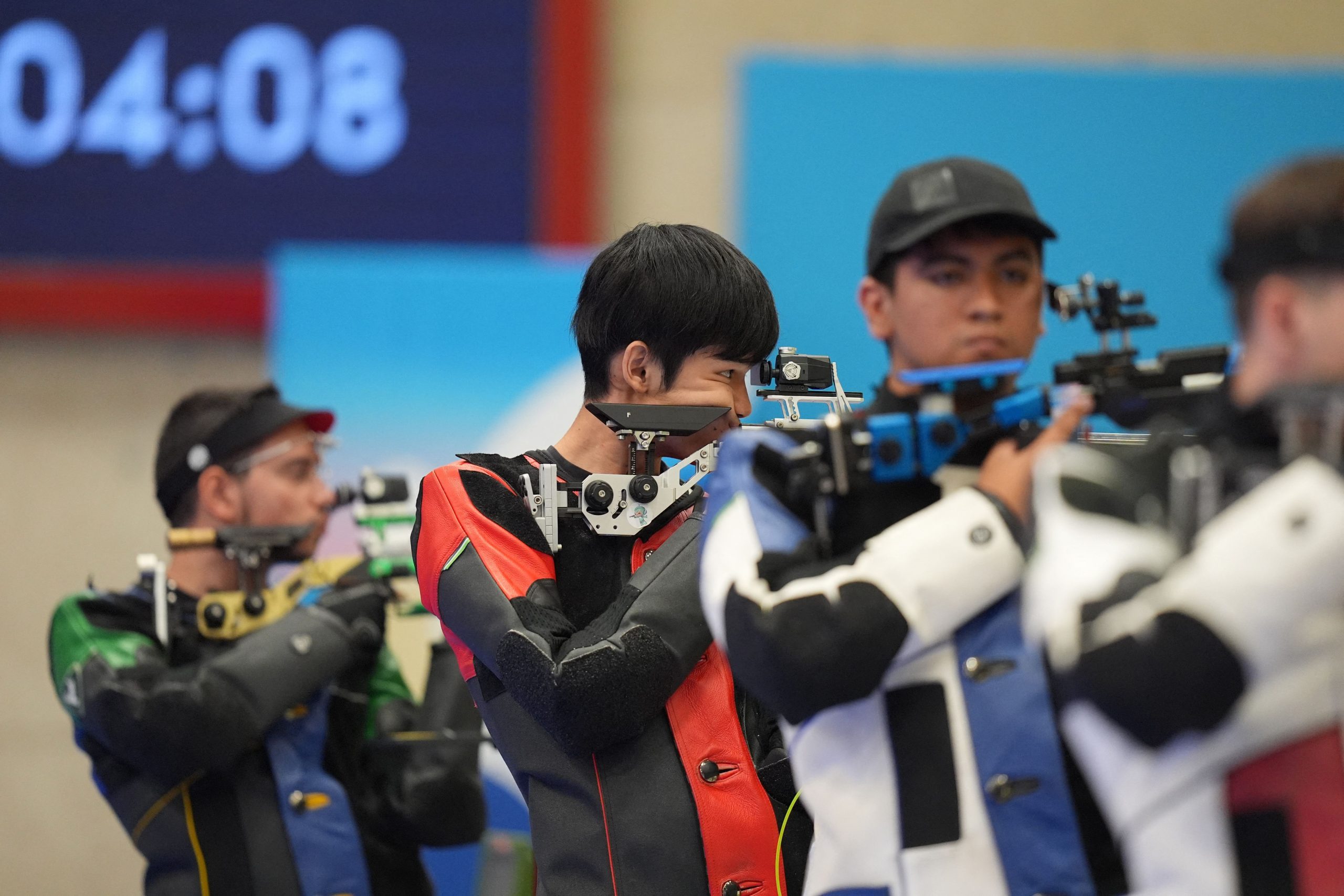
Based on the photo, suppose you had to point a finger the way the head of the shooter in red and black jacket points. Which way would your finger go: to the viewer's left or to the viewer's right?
to the viewer's right

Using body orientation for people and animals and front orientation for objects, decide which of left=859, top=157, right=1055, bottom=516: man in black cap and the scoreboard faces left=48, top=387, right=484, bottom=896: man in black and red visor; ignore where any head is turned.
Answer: the scoreboard

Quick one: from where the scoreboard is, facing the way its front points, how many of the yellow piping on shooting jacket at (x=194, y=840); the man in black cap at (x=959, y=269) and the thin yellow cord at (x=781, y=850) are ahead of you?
3

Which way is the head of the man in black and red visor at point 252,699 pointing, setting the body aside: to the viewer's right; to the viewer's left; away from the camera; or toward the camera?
to the viewer's right

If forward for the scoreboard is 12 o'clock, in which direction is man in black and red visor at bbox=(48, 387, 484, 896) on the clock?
The man in black and red visor is roughly at 12 o'clock from the scoreboard.

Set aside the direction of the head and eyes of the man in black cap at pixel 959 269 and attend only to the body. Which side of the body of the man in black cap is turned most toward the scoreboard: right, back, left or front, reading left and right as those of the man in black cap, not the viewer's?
back

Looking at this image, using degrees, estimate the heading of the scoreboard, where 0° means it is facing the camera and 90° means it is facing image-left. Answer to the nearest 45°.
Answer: approximately 0°

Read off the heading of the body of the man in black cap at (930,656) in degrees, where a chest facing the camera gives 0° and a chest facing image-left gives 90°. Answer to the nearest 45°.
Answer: approximately 315°
